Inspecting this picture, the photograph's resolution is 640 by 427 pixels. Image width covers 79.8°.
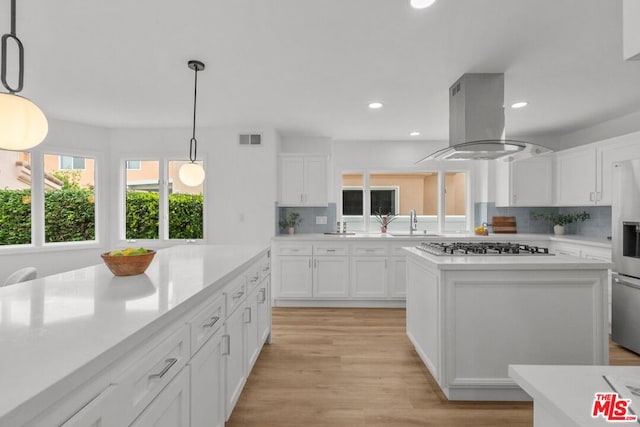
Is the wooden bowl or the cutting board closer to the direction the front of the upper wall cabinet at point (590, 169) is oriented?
the wooden bowl

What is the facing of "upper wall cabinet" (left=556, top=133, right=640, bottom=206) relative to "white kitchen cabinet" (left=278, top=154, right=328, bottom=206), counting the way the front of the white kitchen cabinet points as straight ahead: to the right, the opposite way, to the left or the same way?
to the right

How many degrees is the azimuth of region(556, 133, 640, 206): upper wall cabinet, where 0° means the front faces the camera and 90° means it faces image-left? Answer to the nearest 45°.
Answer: approximately 45°

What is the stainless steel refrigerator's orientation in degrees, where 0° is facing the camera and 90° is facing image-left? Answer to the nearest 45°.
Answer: approximately 45°

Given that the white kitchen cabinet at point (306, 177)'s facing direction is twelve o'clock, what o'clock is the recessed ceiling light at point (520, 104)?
The recessed ceiling light is roughly at 10 o'clock from the white kitchen cabinet.

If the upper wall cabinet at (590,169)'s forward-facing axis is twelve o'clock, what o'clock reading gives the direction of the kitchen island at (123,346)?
The kitchen island is roughly at 11 o'clock from the upper wall cabinet.

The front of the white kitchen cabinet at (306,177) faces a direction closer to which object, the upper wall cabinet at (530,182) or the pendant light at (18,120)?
the pendant light

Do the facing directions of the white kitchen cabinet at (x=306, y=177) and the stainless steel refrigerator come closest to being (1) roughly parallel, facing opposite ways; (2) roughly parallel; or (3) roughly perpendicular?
roughly perpendicular

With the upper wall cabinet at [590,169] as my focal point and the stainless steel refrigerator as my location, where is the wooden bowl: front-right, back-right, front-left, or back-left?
back-left

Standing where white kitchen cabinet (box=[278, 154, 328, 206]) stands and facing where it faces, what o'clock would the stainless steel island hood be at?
The stainless steel island hood is roughly at 11 o'clock from the white kitchen cabinet.

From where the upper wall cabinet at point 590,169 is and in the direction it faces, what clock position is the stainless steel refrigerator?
The stainless steel refrigerator is roughly at 10 o'clock from the upper wall cabinet.
